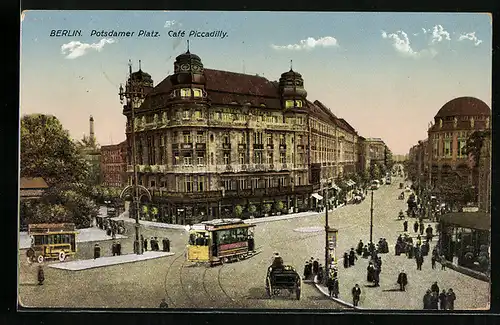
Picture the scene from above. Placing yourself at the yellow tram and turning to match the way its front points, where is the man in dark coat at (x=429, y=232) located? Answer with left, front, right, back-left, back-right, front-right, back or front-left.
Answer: back-left

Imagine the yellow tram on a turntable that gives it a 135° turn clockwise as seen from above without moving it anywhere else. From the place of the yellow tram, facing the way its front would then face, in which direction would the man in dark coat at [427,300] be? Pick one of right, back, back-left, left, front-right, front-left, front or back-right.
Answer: right

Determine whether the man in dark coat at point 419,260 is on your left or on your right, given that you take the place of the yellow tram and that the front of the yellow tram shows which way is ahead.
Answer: on your left

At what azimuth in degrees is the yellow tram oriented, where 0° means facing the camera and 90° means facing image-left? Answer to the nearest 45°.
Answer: approximately 45°

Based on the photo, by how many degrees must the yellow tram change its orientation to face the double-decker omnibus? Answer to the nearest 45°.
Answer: approximately 45° to its right

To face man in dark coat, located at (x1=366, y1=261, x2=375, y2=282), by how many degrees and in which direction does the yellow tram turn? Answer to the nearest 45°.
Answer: approximately 135° to its left

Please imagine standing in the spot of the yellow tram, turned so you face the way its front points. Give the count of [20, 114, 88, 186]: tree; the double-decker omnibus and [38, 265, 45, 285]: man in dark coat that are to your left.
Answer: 0

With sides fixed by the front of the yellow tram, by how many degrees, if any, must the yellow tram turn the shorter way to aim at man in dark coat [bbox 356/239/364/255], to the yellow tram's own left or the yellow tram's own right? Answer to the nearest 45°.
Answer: approximately 135° to the yellow tram's own left

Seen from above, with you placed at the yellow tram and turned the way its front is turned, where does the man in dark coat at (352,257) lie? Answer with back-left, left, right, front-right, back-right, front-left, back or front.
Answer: back-left

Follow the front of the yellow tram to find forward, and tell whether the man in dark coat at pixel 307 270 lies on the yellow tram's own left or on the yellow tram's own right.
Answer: on the yellow tram's own left
